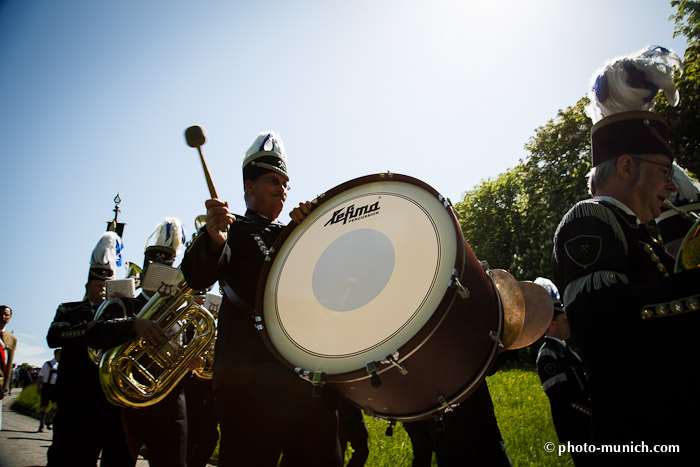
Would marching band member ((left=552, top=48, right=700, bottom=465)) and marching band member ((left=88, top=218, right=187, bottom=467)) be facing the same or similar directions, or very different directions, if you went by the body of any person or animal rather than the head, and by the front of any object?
same or similar directions

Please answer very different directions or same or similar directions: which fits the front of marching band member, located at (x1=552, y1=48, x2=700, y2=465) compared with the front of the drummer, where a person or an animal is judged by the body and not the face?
same or similar directions

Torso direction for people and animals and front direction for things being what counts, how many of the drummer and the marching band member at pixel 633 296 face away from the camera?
0

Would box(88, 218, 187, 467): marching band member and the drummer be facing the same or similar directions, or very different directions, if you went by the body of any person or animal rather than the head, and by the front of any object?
same or similar directions
